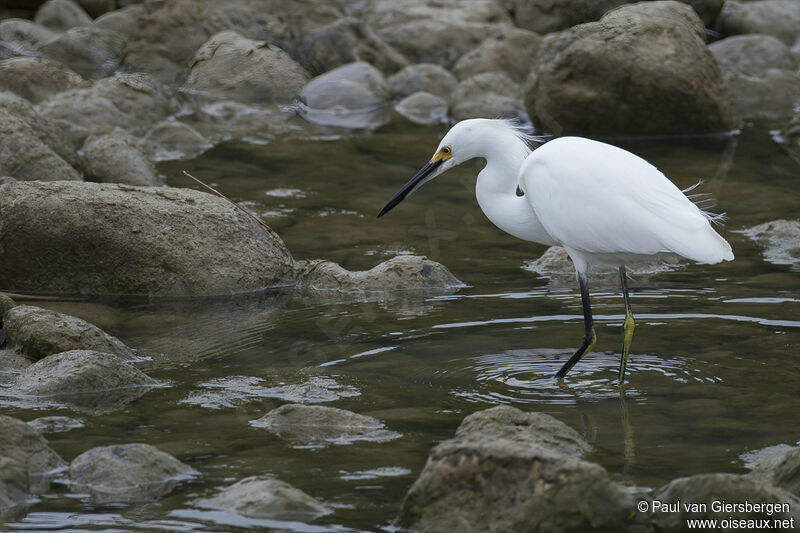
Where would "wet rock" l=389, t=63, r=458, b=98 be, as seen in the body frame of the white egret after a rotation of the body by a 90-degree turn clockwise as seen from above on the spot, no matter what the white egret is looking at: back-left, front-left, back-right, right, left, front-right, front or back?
front

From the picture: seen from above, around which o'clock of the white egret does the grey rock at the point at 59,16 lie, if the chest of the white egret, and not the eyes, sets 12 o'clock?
The grey rock is roughly at 2 o'clock from the white egret.

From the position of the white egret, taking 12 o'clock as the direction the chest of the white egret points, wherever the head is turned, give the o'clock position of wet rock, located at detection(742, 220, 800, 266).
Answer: The wet rock is roughly at 4 o'clock from the white egret.

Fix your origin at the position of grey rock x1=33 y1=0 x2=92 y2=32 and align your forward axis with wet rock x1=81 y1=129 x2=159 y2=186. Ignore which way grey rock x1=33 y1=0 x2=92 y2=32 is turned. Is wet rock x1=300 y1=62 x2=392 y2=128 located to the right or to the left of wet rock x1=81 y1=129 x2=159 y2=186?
left

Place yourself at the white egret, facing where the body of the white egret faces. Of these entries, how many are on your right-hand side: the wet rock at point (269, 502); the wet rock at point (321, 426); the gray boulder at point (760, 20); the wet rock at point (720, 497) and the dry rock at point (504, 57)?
2

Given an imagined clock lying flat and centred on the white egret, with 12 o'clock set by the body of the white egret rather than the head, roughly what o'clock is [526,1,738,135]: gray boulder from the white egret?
The gray boulder is roughly at 3 o'clock from the white egret.

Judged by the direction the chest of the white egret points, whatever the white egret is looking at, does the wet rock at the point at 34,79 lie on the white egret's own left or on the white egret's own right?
on the white egret's own right

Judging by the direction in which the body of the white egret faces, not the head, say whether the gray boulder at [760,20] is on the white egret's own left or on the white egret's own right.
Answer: on the white egret's own right

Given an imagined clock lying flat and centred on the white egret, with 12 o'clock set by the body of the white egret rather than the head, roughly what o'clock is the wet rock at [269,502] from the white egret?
The wet rock is roughly at 10 o'clock from the white egret.

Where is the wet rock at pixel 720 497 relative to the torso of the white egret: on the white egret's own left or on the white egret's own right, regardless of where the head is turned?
on the white egret's own left

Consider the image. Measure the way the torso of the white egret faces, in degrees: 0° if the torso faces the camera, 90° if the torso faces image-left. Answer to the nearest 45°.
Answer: approximately 90°

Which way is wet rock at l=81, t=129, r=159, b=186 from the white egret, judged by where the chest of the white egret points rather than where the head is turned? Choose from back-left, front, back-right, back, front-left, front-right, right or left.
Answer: front-right

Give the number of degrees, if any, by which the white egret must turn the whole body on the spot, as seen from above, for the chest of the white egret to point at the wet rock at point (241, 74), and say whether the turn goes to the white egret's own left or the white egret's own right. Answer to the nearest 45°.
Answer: approximately 45° to the white egret's own right

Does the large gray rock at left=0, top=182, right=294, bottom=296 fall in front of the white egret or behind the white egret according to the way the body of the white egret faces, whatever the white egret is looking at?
in front

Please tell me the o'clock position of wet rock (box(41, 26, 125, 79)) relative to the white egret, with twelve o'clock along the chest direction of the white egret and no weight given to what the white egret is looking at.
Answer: The wet rock is roughly at 2 o'clock from the white egret.
